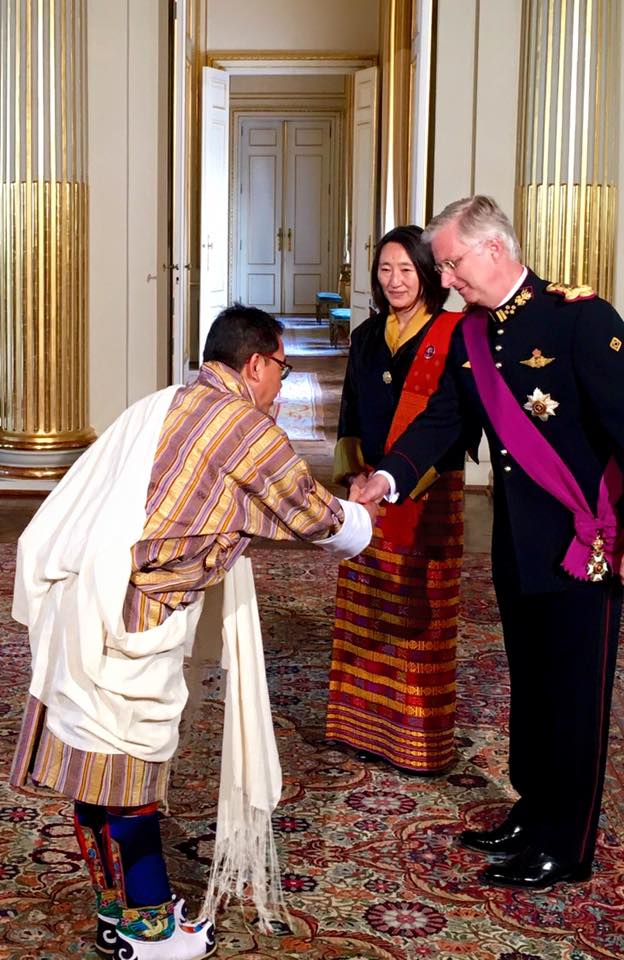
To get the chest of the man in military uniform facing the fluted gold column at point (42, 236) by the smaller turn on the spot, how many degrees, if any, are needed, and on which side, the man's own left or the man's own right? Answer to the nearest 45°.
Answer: approximately 90° to the man's own right

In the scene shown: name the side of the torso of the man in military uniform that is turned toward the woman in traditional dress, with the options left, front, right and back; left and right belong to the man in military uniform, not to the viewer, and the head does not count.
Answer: right

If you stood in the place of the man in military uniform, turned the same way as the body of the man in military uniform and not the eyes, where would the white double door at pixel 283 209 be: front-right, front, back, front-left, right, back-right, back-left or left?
back-right

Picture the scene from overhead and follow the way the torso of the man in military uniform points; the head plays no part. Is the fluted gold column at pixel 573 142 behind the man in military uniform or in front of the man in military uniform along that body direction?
behind

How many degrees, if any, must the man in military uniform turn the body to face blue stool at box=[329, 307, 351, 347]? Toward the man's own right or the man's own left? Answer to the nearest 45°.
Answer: approximately 135° to the man's own right

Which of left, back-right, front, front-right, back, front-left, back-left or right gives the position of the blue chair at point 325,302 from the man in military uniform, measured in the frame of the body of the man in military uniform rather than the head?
back-right

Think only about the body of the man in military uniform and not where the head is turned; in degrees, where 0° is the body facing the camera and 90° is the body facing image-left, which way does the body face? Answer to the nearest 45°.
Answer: approximately 45°
